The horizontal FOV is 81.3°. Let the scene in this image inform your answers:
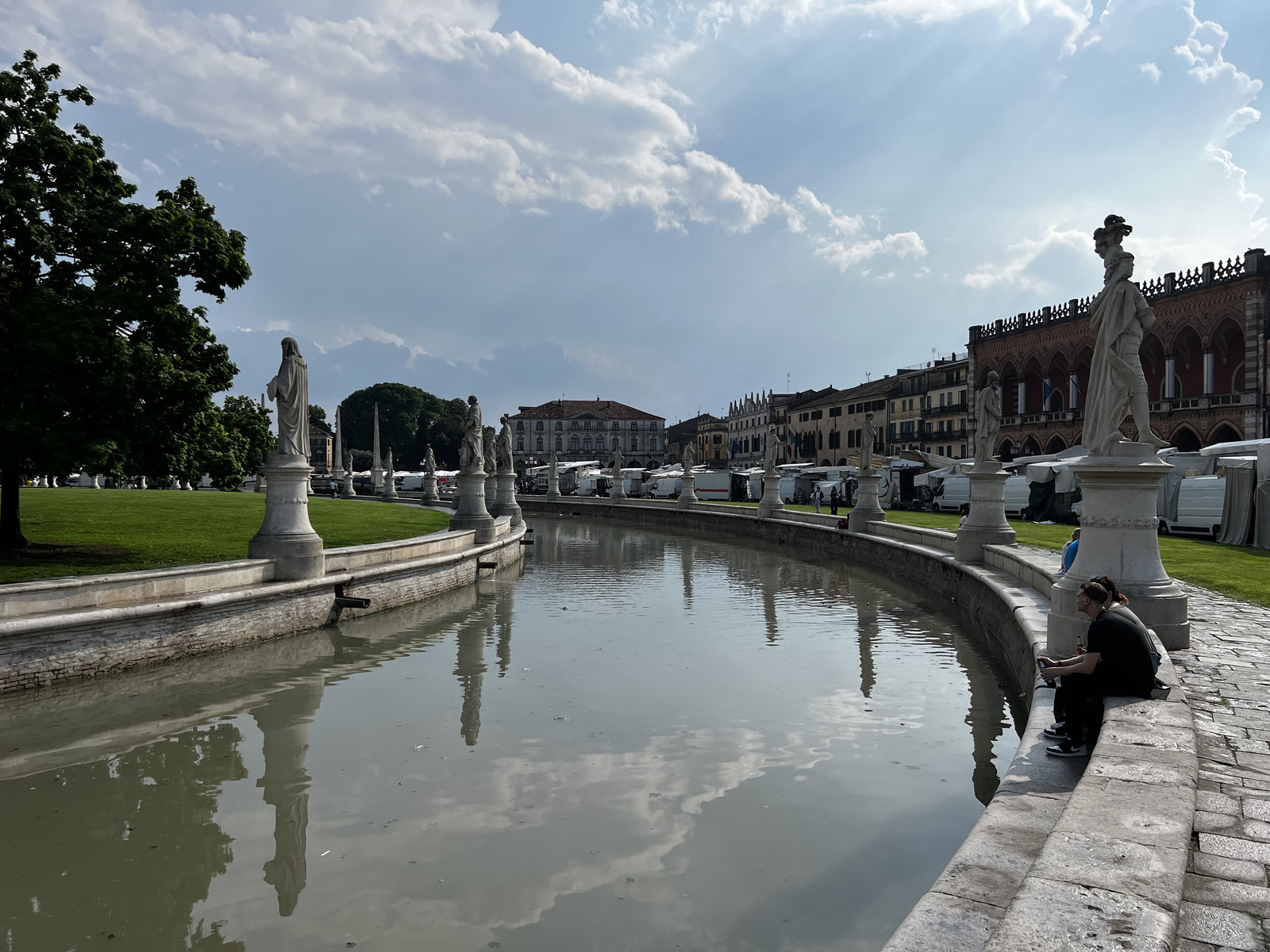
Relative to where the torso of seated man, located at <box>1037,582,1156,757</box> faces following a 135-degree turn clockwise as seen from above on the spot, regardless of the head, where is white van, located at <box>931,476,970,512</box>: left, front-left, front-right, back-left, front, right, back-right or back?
front-left

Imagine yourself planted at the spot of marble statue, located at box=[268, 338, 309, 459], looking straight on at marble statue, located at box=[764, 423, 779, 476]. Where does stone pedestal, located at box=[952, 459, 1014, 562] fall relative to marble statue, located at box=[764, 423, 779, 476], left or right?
right

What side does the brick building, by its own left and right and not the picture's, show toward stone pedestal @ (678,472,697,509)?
front

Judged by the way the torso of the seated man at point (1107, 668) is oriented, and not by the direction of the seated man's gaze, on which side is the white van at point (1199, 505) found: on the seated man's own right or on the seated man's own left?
on the seated man's own right

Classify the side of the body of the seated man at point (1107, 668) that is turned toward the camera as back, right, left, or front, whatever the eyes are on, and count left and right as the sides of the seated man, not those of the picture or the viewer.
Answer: left

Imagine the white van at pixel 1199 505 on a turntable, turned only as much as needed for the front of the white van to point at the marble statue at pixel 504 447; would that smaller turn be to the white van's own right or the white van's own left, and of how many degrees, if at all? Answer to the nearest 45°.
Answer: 0° — it already faces it
